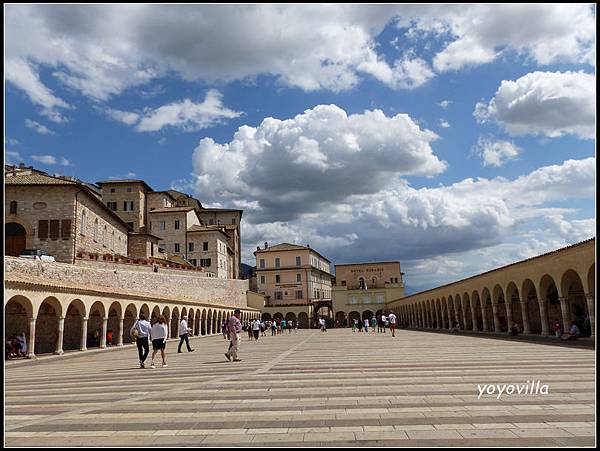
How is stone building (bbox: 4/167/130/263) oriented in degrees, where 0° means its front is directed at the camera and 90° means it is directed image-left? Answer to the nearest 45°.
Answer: approximately 0°
